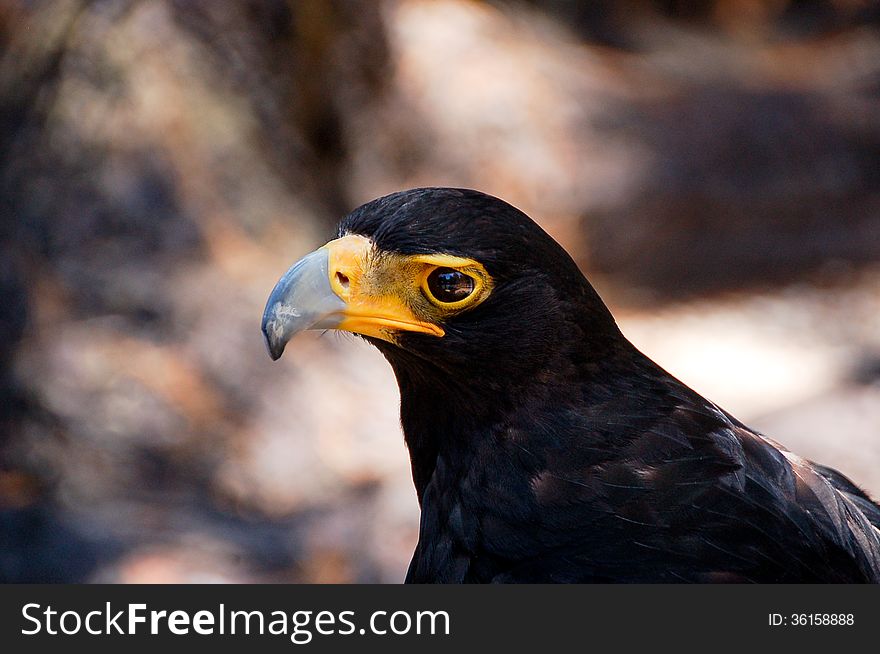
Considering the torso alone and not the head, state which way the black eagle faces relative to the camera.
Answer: to the viewer's left
